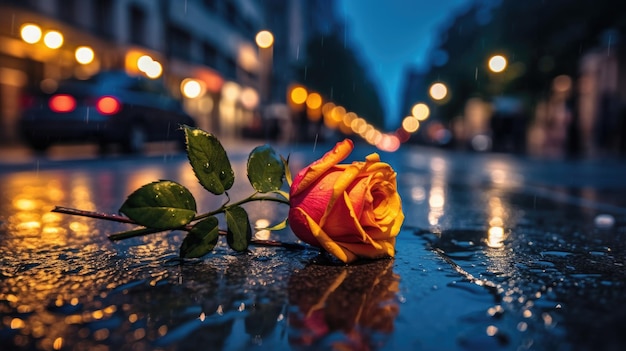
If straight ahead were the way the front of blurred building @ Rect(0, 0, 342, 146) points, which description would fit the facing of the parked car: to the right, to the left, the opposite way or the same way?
to the left

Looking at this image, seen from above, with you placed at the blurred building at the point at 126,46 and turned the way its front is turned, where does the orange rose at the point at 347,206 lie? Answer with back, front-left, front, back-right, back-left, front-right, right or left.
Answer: front-right

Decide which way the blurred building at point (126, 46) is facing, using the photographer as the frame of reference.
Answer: facing the viewer and to the right of the viewer

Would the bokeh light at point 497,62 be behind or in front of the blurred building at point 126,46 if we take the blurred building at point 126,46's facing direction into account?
in front

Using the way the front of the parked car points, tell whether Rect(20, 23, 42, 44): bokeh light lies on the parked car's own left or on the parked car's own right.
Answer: on the parked car's own left

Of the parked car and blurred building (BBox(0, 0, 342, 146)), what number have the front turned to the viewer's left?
0

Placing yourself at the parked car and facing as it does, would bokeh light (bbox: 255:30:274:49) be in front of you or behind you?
in front

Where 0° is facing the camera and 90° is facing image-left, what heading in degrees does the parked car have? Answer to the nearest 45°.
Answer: approximately 225°
